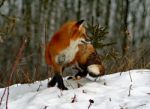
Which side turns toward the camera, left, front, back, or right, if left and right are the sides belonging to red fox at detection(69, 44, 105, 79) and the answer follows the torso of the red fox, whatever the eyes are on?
left
